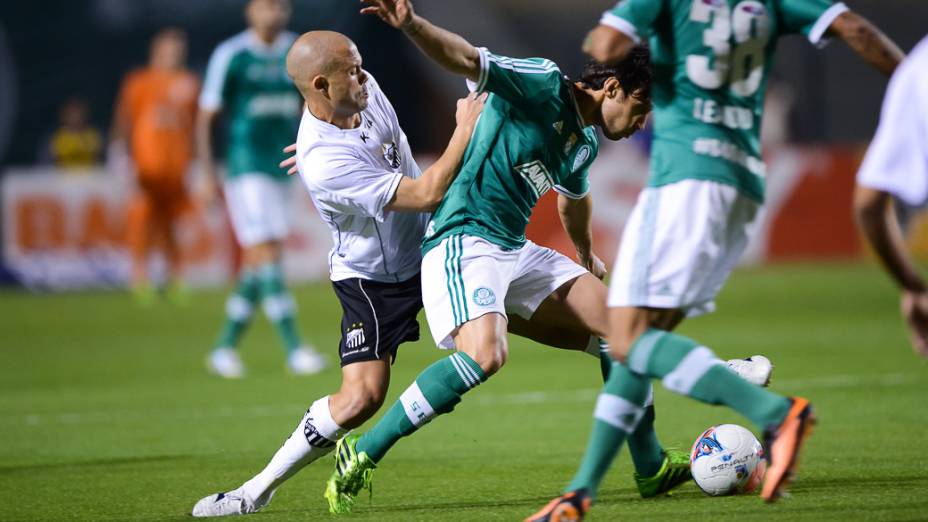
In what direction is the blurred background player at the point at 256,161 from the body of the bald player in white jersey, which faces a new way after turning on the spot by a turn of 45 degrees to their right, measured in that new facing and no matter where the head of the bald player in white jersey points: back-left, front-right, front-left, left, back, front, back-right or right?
back

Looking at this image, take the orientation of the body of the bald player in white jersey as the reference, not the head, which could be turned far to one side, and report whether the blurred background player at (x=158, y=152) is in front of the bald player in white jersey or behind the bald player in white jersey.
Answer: behind

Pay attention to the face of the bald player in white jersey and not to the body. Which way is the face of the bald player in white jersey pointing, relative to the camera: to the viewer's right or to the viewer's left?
to the viewer's right

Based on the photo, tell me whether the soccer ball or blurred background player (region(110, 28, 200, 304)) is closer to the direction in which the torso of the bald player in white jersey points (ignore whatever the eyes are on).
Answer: the soccer ball

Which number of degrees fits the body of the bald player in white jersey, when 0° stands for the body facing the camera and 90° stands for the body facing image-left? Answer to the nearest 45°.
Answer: approximately 315°

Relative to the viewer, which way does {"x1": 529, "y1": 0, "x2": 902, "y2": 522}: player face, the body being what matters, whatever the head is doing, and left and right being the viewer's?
facing away from the viewer and to the left of the viewer
